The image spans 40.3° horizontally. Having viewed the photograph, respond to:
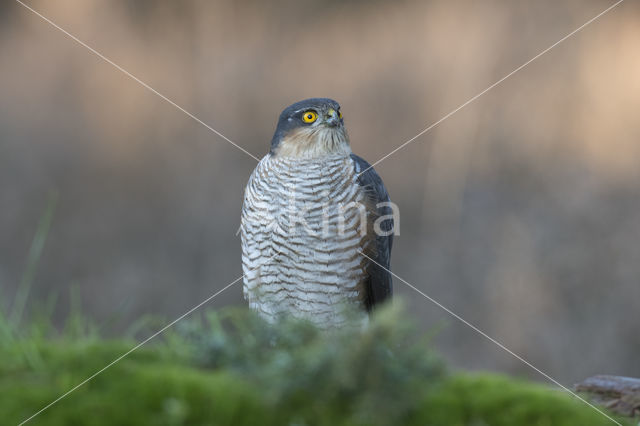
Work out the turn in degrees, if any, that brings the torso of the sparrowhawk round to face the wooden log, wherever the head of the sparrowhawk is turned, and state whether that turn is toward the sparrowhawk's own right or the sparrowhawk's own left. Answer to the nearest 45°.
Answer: approximately 45° to the sparrowhawk's own left

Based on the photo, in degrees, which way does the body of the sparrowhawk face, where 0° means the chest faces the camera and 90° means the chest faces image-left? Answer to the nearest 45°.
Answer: approximately 0°
